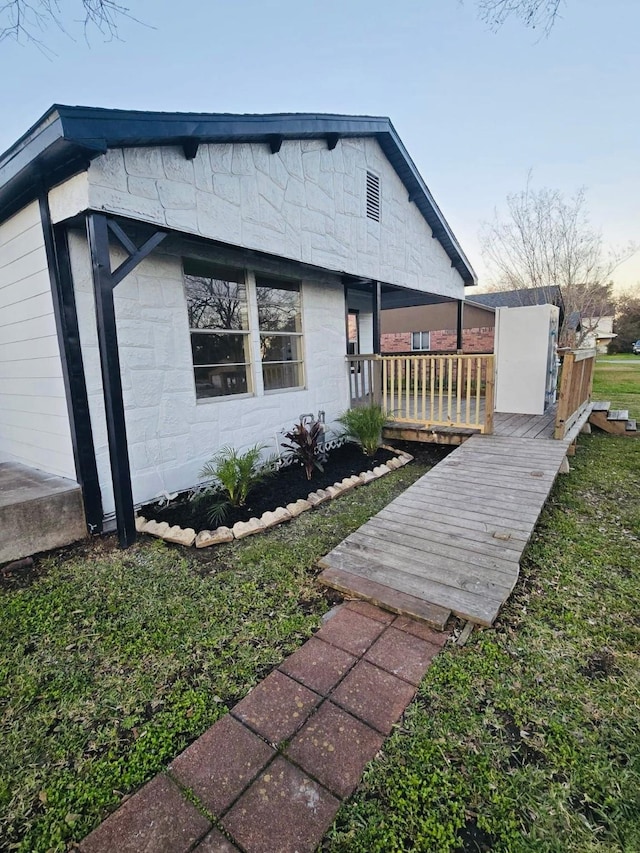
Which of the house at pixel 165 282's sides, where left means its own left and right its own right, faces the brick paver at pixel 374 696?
front

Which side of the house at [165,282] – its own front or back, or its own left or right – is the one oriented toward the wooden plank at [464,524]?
front

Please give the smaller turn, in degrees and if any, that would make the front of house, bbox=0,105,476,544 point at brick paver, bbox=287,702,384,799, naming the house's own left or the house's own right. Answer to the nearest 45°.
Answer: approximately 45° to the house's own right

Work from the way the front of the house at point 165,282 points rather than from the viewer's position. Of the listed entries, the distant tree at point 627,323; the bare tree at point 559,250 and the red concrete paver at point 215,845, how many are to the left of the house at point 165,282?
2

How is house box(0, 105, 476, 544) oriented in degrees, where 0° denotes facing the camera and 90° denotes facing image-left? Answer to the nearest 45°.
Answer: approximately 315°

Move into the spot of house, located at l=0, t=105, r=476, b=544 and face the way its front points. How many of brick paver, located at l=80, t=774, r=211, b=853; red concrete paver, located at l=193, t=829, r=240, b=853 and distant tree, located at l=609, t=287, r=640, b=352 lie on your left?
1

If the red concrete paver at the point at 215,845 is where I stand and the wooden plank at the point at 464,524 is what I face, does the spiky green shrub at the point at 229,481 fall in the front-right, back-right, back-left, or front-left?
front-left

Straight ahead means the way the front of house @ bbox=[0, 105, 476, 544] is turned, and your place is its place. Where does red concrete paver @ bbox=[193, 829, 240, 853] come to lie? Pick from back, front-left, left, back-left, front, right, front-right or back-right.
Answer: front-right

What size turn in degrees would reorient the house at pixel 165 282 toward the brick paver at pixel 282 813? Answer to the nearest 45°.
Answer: approximately 45° to its right

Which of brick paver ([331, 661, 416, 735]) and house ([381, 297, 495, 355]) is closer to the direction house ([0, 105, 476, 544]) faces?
the brick paver

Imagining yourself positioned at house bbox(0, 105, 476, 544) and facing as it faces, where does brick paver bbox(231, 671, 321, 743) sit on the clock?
The brick paver is roughly at 1 o'clock from the house.

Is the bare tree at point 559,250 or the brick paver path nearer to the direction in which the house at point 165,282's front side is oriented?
the brick paver path

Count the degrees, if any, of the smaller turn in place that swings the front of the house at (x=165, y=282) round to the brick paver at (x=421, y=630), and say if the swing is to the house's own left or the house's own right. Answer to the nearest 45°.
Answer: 0° — it already faces it

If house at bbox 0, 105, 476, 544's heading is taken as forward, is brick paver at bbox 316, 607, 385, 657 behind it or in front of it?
in front

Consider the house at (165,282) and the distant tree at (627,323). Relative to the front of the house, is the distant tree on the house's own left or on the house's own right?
on the house's own left

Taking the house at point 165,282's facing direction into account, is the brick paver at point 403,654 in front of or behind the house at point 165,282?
in front

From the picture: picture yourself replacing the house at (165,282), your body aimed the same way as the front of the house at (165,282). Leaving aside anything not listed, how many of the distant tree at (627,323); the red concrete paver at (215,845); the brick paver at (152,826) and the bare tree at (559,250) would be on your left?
2

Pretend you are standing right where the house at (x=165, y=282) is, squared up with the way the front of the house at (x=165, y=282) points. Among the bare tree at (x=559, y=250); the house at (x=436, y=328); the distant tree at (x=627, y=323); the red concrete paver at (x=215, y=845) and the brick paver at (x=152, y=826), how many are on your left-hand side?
3

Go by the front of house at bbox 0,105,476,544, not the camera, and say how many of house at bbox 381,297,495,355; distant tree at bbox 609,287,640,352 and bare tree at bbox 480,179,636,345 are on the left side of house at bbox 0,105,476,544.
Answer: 3

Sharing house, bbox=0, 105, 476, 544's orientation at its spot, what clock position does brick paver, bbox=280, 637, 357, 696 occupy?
The brick paver is roughly at 1 o'clock from the house.
